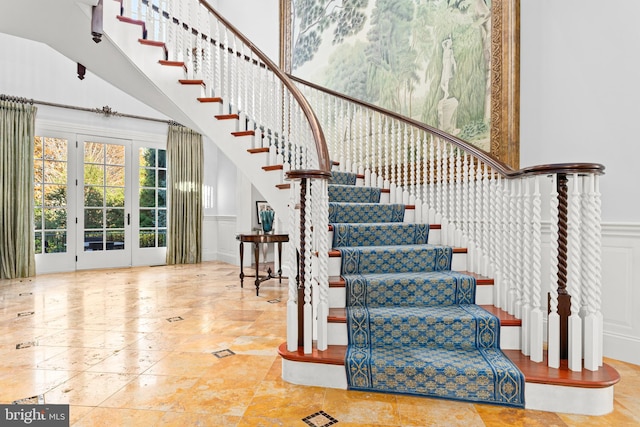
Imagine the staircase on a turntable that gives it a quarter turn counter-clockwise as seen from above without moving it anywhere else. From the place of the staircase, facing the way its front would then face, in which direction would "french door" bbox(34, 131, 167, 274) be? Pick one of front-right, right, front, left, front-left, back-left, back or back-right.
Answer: back-left

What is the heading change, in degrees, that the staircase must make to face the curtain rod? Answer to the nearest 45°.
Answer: approximately 135° to its right

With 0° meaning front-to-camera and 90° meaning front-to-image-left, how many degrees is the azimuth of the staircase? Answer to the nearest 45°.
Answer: approximately 0°

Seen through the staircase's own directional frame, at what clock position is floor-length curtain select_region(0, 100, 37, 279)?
The floor-length curtain is roughly at 4 o'clock from the staircase.

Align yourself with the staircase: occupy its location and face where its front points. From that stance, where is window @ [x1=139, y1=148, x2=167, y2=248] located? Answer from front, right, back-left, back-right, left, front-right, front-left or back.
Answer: back-right

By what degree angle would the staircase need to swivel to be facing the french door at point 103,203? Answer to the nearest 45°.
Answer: approximately 135° to its right

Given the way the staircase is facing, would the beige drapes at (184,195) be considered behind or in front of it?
behind
